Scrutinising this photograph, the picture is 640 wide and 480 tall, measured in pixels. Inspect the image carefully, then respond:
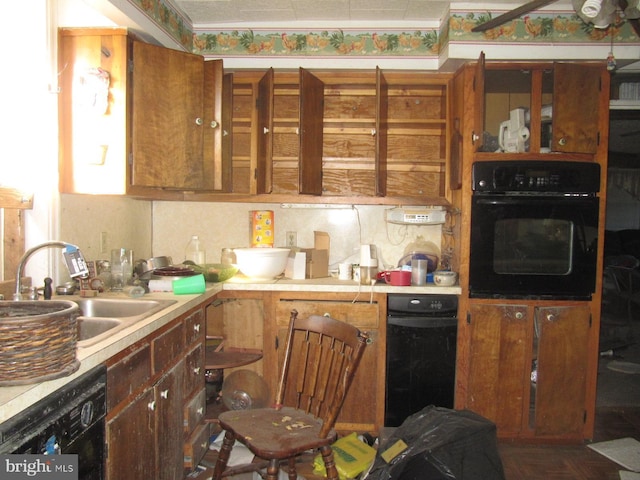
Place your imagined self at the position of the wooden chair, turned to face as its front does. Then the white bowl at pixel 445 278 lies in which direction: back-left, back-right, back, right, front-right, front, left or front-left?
back

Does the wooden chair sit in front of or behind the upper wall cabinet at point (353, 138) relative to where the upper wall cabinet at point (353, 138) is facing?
in front

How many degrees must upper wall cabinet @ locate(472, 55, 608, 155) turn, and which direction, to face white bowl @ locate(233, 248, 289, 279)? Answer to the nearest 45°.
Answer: approximately 90° to its right

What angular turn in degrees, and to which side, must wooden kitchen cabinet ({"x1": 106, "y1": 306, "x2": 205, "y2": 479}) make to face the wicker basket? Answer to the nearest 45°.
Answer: approximately 45° to its right

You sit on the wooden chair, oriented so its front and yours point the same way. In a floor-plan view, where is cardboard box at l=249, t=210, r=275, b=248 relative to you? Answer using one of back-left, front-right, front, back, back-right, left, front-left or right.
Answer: back-right

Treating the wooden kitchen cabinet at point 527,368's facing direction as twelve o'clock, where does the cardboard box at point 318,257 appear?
The cardboard box is roughly at 3 o'clock from the wooden kitchen cabinet.

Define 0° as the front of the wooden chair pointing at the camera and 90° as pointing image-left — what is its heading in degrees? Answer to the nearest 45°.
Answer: approximately 45°

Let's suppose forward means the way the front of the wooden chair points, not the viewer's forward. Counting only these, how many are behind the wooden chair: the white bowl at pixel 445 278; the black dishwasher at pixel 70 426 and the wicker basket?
1

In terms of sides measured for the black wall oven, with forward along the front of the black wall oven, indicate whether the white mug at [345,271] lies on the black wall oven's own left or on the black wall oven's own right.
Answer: on the black wall oven's own right

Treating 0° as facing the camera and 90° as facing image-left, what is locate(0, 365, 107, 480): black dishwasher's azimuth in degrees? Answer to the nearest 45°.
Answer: approximately 315°
